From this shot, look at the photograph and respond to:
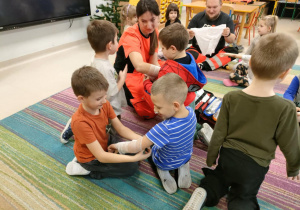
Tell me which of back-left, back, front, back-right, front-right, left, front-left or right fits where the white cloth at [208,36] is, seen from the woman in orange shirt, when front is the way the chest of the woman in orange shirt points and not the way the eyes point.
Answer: left

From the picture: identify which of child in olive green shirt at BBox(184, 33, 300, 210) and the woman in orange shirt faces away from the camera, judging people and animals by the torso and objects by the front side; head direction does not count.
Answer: the child in olive green shirt

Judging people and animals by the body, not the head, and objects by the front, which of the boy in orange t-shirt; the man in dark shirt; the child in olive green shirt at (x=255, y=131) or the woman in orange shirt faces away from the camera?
the child in olive green shirt

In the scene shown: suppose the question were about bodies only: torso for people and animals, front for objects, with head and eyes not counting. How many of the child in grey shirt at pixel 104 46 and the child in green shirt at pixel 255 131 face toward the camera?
0

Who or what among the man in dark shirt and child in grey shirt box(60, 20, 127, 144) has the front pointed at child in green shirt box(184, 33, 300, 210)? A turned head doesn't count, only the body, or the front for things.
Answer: the man in dark shirt

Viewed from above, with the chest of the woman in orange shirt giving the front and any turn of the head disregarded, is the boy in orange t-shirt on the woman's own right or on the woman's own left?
on the woman's own right

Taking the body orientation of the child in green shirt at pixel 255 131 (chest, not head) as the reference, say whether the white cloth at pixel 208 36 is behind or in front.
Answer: in front

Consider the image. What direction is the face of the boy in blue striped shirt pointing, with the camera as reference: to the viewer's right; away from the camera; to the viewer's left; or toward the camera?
to the viewer's left

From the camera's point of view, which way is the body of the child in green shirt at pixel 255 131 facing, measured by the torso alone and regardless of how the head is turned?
away from the camera

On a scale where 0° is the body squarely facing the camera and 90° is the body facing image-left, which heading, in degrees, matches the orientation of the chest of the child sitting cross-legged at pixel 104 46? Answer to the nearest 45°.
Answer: approximately 225°

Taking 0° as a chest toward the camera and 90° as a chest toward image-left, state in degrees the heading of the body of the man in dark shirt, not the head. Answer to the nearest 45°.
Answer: approximately 0°

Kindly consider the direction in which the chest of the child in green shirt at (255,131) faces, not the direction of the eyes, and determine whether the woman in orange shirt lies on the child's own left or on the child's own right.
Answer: on the child's own left

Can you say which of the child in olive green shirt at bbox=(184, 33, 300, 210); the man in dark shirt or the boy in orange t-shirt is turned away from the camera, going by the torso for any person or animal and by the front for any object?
the child in olive green shirt
